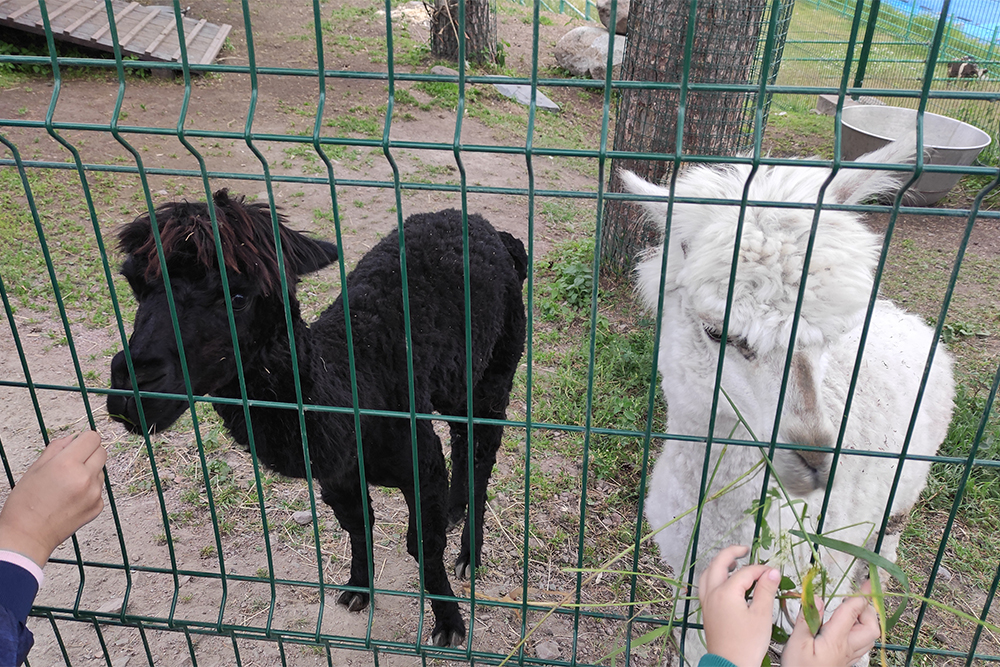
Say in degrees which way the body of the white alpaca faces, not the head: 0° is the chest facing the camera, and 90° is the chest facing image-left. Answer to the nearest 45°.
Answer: approximately 45°

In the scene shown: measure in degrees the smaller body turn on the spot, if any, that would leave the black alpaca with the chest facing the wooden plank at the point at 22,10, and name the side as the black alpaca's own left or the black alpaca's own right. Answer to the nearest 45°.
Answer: approximately 135° to the black alpaca's own right

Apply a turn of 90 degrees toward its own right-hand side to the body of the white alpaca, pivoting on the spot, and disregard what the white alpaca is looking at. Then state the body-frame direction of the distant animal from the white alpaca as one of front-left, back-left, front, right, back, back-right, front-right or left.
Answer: front-right

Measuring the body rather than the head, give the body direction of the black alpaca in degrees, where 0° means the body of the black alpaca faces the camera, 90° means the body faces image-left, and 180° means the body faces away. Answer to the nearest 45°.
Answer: approximately 45°

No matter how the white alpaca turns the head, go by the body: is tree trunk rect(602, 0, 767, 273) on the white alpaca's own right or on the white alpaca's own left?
on the white alpaca's own right

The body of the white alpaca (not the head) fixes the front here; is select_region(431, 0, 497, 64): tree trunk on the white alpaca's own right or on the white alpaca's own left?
on the white alpaca's own right

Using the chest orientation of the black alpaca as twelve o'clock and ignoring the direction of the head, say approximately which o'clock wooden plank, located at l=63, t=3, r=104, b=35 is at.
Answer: The wooden plank is roughly at 4 o'clock from the black alpaca.
